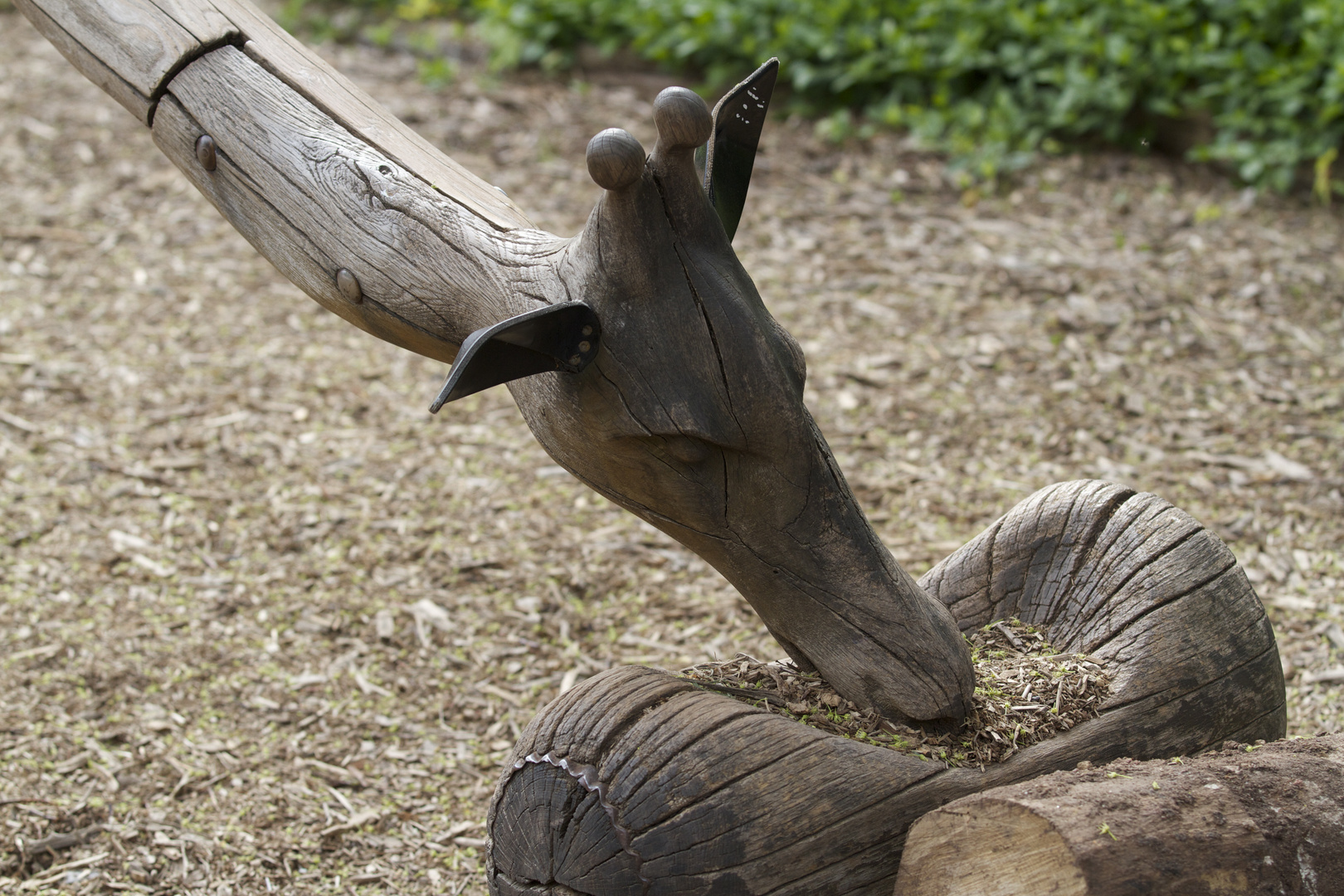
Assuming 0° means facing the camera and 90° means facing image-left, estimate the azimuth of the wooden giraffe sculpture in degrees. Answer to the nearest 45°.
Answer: approximately 315°

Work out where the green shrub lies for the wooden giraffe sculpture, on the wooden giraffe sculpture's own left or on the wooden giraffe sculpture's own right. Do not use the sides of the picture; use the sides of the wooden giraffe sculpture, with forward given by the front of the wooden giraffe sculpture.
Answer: on the wooden giraffe sculpture's own left
